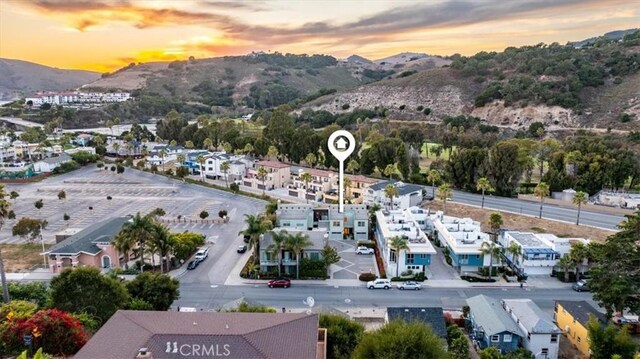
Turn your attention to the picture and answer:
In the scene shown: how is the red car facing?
to the viewer's left

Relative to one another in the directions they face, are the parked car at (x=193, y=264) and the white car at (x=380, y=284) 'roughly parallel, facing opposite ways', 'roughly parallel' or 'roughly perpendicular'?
roughly perpendicular

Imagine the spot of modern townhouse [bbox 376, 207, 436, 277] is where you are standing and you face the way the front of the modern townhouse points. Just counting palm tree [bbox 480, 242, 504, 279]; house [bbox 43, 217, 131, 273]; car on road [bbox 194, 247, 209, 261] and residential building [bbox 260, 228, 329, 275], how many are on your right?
3

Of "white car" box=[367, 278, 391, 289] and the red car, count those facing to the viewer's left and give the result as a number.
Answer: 2

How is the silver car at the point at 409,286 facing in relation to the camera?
to the viewer's left

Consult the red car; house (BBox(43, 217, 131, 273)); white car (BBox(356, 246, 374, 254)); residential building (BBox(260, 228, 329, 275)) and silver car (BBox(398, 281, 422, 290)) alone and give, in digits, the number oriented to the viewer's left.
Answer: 2

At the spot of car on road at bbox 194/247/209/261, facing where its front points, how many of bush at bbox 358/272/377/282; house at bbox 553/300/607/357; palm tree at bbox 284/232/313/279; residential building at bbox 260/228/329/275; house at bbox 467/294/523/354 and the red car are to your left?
6

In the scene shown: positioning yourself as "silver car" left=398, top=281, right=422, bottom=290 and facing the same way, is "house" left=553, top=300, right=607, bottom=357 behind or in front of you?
behind

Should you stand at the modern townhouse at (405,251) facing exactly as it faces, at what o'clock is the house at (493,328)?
The house is roughly at 11 o'clock from the modern townhouse.

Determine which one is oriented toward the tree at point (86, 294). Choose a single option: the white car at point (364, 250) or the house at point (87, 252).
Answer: the house

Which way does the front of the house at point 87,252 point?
toward the camera

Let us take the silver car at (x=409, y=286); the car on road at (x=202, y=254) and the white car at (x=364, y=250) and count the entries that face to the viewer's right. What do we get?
1
